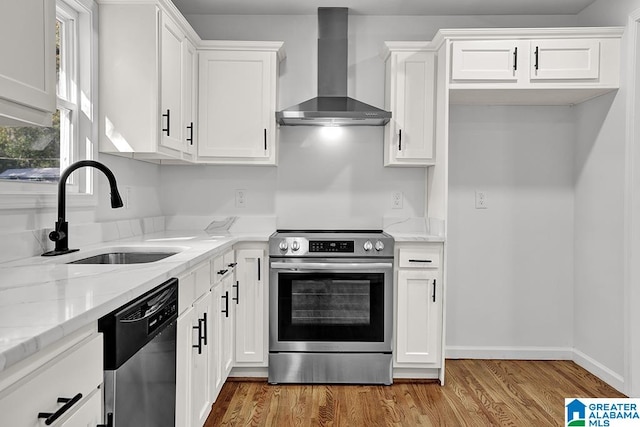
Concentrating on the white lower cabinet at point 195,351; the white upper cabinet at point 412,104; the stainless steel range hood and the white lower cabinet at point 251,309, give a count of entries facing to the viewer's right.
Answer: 1

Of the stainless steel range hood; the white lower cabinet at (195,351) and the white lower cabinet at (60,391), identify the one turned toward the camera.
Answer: the stainless steel range hood

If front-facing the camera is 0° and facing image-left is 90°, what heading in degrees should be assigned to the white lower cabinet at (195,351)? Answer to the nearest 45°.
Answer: approximately 270°

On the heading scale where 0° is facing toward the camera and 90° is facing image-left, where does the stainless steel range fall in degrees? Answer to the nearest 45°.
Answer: approximately 0°

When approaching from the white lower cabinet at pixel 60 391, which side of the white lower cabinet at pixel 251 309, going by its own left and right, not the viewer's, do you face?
front

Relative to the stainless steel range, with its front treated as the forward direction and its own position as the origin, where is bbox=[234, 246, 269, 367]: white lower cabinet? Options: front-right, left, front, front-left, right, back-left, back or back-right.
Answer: right

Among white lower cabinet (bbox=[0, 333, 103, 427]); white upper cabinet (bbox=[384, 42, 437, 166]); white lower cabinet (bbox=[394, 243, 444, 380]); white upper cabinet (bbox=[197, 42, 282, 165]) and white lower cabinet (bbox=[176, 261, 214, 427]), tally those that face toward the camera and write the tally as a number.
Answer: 3

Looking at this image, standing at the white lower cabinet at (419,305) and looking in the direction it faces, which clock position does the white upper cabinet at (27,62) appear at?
The white upper cabinet is roughly at 1 o'clock from the white lower cabinet.

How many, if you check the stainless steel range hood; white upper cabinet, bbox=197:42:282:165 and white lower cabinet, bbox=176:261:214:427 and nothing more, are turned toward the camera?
2

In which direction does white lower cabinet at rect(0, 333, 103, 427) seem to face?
to the viewer's right

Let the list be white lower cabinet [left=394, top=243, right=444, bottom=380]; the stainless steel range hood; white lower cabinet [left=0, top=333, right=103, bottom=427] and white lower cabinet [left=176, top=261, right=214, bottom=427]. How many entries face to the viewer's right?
2

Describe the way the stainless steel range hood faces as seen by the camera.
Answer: facing the viewer

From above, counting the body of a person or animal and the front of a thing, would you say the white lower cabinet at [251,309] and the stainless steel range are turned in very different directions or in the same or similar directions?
same or similar directions

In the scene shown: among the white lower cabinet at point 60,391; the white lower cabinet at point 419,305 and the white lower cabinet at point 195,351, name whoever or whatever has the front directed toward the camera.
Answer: the white lower cabinet at point 419,305
